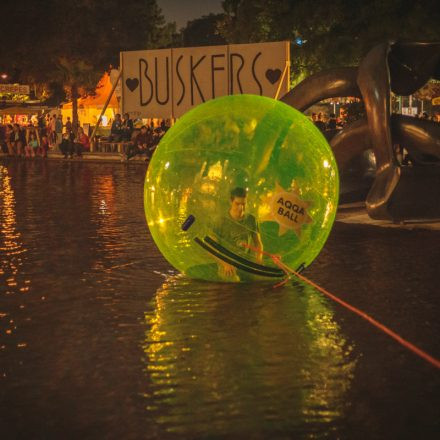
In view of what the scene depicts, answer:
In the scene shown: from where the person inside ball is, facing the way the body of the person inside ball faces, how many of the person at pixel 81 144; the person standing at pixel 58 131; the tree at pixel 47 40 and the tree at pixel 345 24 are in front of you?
0

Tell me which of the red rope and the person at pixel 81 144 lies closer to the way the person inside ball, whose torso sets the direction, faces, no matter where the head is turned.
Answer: the red rope

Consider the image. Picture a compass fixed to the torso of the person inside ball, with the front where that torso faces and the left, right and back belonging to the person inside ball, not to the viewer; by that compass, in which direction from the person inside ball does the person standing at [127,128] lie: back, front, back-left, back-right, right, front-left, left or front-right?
back

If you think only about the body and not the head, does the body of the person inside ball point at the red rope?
no

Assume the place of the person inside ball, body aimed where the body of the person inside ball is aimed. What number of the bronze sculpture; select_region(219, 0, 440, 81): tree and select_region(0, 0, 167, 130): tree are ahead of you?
0

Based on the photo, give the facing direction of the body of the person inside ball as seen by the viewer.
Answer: toward the camera

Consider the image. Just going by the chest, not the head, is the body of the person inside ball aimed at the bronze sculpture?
no

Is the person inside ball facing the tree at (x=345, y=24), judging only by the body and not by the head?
no

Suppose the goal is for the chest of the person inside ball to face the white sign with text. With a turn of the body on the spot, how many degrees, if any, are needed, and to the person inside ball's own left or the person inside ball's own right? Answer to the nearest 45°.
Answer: approximately 180°

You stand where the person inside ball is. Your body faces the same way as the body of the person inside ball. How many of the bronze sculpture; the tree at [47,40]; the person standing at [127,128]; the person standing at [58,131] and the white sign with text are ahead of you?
0

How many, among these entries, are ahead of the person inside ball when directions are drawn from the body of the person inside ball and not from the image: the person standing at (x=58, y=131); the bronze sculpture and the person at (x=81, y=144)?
0

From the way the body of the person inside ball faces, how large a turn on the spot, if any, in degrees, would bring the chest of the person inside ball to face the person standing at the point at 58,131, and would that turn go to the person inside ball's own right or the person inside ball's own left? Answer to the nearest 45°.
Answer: approximately 180°

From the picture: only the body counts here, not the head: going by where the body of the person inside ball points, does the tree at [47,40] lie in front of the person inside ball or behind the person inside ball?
behind

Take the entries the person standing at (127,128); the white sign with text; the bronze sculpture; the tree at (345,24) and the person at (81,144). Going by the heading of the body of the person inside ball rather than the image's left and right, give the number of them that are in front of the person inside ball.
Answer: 0

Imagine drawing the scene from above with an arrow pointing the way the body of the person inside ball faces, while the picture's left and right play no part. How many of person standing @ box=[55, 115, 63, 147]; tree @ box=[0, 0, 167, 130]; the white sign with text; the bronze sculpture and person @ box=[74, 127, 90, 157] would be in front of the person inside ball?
0

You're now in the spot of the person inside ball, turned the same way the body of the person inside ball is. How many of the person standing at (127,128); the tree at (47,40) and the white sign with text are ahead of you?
0

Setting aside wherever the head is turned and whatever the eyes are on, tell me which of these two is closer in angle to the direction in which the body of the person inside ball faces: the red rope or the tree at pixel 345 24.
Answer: the red rope
